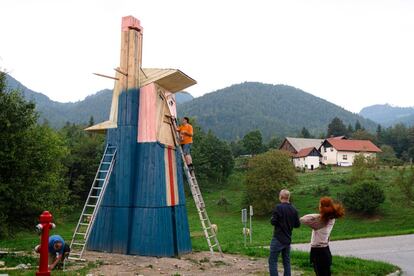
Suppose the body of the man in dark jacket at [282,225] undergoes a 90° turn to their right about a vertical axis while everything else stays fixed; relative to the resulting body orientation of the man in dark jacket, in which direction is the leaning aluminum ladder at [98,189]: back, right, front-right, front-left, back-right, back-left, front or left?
back-left

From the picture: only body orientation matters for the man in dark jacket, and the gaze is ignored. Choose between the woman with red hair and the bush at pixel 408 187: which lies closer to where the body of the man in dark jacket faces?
the bush

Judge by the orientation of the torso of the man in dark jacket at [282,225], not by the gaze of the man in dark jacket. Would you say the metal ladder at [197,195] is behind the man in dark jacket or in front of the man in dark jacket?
in front

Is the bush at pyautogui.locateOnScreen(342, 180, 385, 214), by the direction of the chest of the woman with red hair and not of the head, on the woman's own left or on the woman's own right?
on the woman's own right

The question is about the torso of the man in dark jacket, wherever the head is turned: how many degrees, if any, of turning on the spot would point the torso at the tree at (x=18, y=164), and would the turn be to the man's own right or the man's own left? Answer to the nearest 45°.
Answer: approximately 45° to the man's own left

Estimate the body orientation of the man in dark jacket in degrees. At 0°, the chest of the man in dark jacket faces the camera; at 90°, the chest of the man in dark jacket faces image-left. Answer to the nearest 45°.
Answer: approximately 180°

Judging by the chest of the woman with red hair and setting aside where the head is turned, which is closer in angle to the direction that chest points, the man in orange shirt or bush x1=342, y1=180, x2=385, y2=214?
the man in orange shirt

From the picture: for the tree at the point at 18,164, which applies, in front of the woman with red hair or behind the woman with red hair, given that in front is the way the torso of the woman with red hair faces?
in front

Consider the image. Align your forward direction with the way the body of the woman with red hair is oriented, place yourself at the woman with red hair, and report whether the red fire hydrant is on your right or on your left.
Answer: on your left

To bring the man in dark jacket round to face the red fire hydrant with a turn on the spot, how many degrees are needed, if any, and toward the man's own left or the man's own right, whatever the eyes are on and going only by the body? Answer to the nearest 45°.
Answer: approximately 135° to the man's own left

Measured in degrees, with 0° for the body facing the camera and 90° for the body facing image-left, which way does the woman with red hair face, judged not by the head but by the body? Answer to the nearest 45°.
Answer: approximately 135°

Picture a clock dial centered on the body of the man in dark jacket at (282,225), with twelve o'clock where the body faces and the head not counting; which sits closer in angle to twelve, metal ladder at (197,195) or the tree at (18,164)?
the metal ladder
